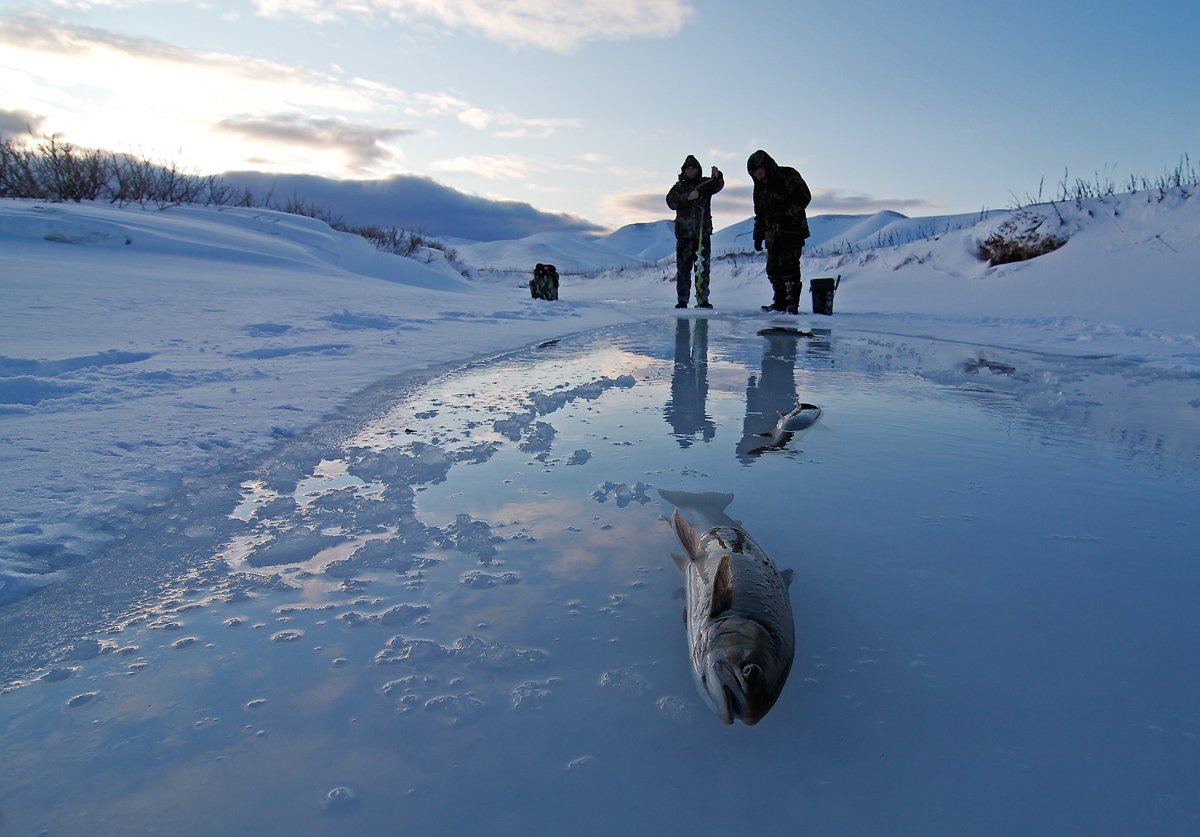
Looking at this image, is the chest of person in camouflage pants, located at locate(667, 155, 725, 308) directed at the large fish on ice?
yes

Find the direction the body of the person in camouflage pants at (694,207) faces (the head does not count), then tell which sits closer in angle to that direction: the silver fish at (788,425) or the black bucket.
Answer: the silver fish

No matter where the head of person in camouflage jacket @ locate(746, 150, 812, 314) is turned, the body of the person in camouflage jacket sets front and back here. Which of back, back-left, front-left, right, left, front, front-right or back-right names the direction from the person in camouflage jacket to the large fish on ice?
front-left

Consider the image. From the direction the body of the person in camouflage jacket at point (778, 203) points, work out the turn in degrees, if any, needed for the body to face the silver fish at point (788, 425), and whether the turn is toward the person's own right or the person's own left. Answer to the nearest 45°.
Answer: approximately 45° to the person's own left

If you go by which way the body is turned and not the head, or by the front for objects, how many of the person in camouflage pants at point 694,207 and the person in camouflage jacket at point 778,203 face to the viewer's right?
0

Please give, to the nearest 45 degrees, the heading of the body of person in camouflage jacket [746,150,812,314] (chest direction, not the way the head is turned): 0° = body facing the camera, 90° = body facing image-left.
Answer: approximately 45°

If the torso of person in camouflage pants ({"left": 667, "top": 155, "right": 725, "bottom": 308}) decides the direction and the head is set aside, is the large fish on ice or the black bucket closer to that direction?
the large fish on ice

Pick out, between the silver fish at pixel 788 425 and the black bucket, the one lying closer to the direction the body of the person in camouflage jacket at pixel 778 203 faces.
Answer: the silver fish

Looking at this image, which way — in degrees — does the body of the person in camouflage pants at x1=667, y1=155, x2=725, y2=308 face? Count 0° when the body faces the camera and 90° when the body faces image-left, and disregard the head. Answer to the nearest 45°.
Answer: approximately 0°

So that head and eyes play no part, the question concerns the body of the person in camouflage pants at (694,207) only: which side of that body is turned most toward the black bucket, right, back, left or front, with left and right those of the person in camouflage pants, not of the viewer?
left

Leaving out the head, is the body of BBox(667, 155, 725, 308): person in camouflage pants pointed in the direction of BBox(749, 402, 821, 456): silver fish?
yes
